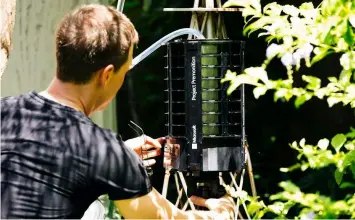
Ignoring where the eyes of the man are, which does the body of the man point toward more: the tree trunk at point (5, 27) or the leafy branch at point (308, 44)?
the leafy branch

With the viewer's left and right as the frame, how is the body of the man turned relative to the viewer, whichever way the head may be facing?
facing away from the viewer and to the right of the viewer

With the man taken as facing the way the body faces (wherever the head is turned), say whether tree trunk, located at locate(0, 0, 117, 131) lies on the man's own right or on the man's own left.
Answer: on the man's own left

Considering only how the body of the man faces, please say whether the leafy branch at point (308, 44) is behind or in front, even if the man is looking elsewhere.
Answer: in front

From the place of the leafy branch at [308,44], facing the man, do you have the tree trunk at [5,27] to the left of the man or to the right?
right

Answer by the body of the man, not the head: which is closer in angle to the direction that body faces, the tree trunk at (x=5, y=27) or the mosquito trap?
the mosquito trap

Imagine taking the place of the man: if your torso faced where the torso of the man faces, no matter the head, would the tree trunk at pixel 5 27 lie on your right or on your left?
on your left

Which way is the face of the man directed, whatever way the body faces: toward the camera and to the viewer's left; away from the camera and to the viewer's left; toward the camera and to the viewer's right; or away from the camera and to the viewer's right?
away from the camera and to the viewer's right

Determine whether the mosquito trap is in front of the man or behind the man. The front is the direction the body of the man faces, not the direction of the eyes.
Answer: in front
